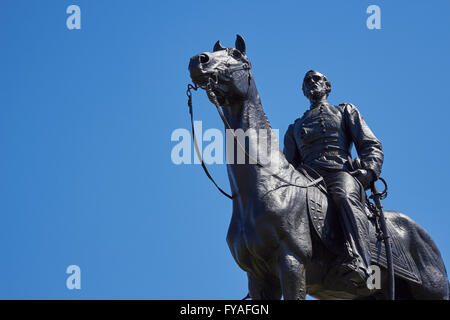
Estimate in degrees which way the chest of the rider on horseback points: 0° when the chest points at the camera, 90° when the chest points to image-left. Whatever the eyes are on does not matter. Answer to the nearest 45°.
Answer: approximately 45°

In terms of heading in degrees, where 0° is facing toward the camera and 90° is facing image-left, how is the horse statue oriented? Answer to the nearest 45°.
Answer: approximately 45°
